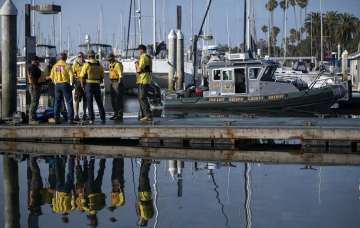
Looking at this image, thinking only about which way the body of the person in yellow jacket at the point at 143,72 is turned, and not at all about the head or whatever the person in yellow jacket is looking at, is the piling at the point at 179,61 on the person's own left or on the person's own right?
on the person's own right

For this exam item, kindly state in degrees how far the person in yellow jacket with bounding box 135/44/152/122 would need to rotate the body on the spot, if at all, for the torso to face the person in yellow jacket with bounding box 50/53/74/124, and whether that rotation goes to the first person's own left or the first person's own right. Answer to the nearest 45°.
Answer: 0° — they already face them

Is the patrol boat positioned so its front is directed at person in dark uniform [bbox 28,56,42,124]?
no

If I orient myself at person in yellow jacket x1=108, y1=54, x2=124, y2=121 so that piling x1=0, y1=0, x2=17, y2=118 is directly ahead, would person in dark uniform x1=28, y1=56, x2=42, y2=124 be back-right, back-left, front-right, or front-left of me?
front-left

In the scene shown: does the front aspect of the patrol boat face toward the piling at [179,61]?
no

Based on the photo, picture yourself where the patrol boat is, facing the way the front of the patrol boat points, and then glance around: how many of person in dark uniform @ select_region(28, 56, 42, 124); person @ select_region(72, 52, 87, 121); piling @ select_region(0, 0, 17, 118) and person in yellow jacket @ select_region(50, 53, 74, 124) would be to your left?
0

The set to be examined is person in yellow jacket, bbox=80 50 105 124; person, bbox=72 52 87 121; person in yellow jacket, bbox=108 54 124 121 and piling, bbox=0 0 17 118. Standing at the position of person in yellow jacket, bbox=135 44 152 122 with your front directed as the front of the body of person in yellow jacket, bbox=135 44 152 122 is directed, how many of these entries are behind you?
0

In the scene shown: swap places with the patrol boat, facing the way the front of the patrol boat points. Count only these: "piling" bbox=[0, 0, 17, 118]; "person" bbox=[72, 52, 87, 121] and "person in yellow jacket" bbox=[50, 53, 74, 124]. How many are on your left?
0

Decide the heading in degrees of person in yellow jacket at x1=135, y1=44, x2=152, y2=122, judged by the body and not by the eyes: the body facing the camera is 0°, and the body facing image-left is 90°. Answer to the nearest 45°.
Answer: approximately 90°

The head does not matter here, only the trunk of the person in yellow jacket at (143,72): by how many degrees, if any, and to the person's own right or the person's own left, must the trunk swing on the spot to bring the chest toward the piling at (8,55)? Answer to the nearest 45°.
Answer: approximately 45° to the person's own right

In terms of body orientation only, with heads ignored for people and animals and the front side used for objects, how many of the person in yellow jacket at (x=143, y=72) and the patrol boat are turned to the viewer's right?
1

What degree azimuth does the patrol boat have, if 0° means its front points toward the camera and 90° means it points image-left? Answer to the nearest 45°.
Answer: approximately 270°

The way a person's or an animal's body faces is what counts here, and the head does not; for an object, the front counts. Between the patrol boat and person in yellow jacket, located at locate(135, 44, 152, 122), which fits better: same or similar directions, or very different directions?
very different directions

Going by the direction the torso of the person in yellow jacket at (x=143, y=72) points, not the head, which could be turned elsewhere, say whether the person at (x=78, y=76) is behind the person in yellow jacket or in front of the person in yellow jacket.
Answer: in front

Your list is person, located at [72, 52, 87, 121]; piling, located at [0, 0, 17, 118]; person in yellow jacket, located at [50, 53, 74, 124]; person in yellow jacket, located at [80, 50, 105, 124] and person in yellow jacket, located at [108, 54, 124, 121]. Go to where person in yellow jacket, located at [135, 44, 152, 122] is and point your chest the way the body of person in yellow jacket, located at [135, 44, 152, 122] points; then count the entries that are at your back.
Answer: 0

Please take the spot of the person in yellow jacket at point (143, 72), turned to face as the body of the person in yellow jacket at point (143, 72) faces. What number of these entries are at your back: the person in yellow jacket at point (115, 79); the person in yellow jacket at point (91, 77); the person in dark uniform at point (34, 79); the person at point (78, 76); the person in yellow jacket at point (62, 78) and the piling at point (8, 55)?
0

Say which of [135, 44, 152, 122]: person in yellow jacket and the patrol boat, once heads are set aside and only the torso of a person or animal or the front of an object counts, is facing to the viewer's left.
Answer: the person in yellow jacket

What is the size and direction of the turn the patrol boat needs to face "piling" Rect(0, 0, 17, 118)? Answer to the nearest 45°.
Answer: approximately 135° to its right

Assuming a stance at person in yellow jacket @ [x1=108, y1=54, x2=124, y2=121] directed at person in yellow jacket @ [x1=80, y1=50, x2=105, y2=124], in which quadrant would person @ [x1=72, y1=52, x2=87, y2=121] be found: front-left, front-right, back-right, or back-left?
front-right
